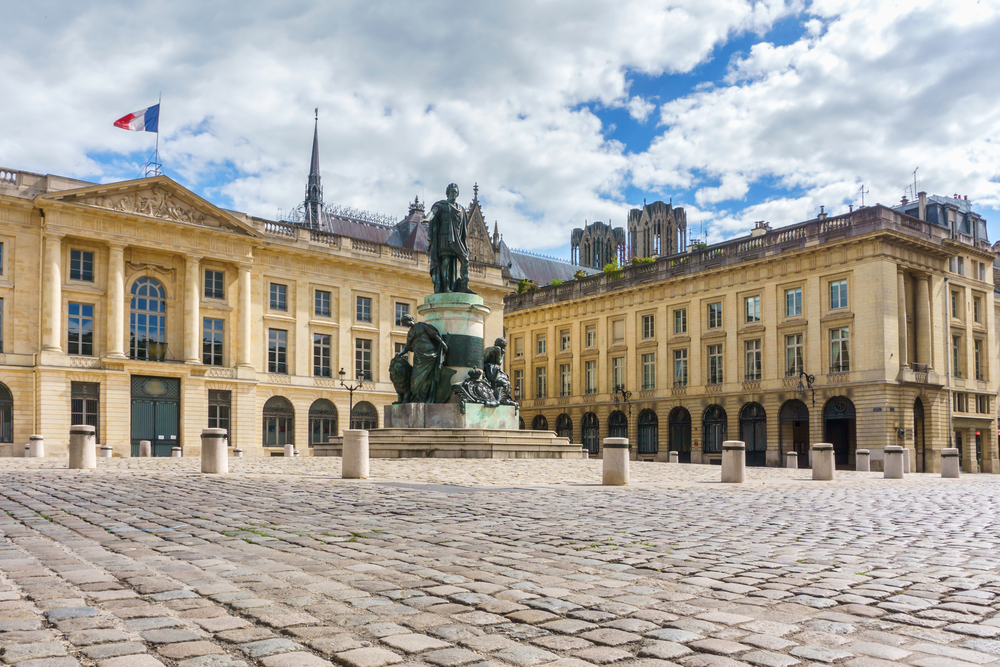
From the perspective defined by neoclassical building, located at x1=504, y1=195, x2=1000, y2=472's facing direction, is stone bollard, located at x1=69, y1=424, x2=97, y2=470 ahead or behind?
ahead

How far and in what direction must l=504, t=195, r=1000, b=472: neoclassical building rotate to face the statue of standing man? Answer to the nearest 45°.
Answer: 0° — it already faces it

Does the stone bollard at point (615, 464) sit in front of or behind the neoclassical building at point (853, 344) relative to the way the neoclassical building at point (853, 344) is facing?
in front

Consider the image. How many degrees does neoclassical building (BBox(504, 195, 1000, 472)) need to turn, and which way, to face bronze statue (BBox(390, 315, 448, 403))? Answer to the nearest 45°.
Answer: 0° — it already faces it

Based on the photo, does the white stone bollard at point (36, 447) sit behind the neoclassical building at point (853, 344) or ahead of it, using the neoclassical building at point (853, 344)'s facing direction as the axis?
ahead

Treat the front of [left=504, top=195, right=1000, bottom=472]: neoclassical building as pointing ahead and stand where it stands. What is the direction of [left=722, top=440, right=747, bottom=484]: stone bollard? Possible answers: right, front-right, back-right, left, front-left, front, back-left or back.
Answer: front-left

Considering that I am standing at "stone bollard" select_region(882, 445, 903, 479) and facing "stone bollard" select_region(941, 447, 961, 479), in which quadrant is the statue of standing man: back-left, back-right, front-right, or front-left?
back-left

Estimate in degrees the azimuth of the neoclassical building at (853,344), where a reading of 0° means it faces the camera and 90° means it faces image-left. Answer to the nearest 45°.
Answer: approximately 45°
